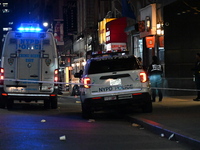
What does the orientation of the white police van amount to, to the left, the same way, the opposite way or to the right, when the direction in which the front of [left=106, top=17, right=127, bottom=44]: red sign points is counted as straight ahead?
the opposite way

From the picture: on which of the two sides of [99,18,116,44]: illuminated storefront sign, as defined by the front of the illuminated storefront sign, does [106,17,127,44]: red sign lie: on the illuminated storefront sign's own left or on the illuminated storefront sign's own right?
on the illuminated storefront sign's own left

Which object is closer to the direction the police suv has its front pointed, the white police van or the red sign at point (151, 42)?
the red sign

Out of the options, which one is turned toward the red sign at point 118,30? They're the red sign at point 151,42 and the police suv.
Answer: the police suv

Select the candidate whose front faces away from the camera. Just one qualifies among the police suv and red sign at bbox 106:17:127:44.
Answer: the police suv

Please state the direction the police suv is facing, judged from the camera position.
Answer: facing away from the viewer

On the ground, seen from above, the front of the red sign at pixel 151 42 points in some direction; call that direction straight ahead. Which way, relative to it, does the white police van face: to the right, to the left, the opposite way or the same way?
the opposite way

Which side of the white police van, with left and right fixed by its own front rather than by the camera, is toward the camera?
back

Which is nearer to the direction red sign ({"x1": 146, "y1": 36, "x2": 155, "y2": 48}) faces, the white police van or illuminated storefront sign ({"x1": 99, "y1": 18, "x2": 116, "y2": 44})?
the white police van
